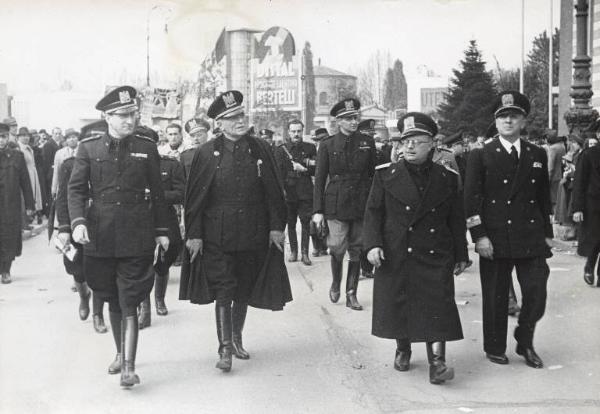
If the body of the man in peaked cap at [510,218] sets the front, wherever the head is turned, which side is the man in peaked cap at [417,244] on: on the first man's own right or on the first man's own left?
on the first man's own right

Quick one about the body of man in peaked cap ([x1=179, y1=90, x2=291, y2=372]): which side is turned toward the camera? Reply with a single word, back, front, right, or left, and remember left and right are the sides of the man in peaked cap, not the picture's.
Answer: front

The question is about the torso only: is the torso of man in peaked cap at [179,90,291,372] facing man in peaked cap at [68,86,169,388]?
no

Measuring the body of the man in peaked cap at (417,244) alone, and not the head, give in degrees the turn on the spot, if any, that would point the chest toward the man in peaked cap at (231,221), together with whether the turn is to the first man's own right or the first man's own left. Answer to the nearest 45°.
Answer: approximately 90° to the first man's own right

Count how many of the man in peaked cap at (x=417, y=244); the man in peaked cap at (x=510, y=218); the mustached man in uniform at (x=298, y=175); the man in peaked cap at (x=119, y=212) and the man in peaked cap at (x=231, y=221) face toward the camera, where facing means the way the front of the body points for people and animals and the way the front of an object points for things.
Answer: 5

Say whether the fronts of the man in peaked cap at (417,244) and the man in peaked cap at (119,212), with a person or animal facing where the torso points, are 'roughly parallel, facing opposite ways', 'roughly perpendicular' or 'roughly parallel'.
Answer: roughly parallel

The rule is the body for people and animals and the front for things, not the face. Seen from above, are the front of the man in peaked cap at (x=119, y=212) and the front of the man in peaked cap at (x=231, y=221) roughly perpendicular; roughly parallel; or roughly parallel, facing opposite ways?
roughly parallel

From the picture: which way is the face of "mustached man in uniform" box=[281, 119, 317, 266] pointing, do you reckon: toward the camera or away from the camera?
toward the camera

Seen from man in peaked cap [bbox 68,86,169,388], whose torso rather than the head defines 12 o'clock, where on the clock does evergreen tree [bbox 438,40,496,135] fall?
The evergreen tree is roughly at 7 o'clock from the man in peaked cap.

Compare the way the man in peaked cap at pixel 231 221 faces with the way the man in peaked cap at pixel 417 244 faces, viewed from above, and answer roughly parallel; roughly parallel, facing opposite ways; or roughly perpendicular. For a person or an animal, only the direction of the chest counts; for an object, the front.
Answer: roughly parallel

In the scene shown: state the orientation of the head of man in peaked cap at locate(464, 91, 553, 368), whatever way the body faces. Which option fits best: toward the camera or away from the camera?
toward the camera

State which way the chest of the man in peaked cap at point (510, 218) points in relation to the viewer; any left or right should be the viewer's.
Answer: facing the viewer

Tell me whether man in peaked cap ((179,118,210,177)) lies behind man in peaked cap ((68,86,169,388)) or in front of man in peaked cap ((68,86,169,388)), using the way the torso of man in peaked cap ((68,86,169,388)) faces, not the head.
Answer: behind

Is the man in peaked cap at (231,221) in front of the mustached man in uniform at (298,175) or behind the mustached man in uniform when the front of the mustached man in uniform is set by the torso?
in front

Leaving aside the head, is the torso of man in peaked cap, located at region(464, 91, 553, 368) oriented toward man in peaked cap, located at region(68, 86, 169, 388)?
no

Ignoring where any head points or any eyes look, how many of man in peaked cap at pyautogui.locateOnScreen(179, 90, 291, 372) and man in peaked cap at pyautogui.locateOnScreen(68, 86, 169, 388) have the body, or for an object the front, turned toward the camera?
2

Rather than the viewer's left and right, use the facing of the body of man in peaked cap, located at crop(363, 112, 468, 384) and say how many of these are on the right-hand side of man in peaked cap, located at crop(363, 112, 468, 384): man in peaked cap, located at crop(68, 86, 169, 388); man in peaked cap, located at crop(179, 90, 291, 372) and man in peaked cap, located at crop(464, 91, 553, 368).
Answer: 2

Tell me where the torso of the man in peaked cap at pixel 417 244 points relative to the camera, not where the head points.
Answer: toward the camera

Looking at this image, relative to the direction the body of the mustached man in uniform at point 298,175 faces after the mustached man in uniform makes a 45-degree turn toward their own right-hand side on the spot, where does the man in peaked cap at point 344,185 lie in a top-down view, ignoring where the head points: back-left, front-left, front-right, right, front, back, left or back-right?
front-left

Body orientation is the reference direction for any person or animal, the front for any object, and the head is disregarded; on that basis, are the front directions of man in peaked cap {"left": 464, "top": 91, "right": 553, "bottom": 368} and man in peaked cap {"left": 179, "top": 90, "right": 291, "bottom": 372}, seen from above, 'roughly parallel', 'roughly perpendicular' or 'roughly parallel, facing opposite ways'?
roughly parallel
